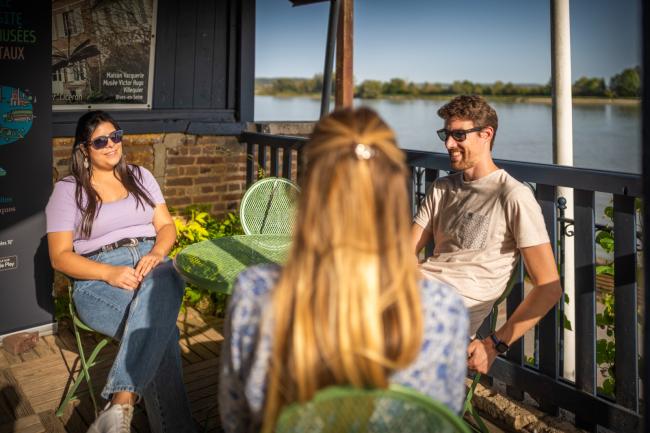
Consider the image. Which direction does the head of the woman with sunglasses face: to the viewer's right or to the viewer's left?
to the viewer's right

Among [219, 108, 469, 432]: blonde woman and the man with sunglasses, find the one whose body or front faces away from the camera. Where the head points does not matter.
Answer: the blonde woman

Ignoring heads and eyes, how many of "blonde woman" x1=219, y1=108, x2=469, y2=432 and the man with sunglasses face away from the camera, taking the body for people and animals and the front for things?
1

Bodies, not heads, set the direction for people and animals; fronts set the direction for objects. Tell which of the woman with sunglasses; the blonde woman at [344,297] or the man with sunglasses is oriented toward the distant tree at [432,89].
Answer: the blonde woman

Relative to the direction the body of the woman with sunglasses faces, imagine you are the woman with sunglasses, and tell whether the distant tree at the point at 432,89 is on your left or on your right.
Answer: on your left

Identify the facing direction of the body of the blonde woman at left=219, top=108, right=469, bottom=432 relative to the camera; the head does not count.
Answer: away from the camera

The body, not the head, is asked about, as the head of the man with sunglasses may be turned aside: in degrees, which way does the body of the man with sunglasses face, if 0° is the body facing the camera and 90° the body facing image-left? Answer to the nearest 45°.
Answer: approximately 45°

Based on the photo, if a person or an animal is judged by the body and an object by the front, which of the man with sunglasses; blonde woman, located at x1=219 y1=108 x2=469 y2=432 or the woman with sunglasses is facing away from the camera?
the blonde woman

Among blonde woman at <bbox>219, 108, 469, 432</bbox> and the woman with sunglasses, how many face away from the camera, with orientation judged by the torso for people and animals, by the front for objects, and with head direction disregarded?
1
